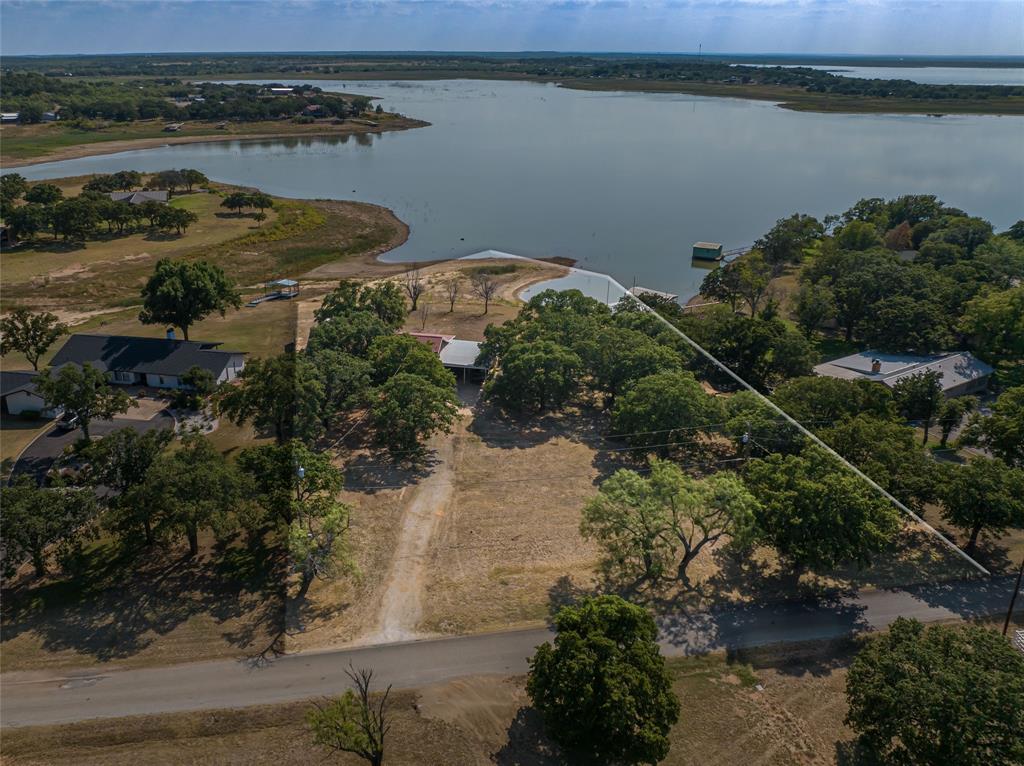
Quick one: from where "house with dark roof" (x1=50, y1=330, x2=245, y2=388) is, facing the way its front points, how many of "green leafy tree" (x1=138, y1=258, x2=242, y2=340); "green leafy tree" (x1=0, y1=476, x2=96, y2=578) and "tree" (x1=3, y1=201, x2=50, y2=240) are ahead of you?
1

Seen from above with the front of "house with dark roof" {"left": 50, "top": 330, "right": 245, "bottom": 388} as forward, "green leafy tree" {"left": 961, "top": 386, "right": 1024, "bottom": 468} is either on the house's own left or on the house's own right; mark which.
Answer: on the house's own left

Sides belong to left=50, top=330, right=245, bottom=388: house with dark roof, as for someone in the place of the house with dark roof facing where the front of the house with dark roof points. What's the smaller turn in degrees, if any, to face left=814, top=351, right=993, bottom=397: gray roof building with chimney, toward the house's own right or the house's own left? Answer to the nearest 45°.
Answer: approximately 45° to the house's own left

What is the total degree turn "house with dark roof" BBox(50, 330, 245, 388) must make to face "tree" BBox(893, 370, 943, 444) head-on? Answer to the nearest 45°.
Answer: approximately 45° to its left

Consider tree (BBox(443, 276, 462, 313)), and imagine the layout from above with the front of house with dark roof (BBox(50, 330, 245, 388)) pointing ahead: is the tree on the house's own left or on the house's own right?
on the house's own left

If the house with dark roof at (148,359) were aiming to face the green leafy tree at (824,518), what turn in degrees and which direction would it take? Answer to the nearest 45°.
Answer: approximately 45° to its left

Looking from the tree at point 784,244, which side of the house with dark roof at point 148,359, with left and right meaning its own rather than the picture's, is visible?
left

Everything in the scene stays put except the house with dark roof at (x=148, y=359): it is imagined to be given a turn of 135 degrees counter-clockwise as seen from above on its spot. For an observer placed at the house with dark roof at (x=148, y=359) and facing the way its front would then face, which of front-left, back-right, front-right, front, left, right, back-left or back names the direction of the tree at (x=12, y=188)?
front-left

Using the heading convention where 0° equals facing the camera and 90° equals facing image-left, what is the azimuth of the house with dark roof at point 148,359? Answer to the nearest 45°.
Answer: approximately 0°

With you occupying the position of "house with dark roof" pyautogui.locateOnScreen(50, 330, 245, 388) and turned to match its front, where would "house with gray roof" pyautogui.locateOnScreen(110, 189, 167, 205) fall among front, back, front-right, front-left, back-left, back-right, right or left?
back

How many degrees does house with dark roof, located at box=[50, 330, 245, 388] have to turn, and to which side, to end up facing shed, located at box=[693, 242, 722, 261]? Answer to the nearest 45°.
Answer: approximately 90° to its left

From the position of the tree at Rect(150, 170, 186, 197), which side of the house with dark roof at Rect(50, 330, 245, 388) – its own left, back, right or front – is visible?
back
